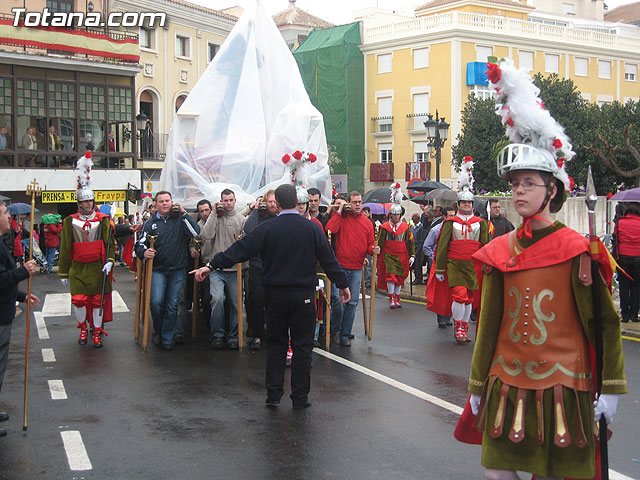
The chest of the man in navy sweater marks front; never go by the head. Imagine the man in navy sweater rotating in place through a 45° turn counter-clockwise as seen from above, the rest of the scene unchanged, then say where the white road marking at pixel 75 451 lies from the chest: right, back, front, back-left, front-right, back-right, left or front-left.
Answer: left

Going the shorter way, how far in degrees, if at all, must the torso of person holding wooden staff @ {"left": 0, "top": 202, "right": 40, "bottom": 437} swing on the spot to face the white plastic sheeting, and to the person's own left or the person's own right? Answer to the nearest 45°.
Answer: approximately 45° to the person's own left

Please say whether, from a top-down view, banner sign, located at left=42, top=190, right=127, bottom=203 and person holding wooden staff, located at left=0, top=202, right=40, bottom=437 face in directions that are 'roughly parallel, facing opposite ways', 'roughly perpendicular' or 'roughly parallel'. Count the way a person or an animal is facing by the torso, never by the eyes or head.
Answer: roughly perpendicular

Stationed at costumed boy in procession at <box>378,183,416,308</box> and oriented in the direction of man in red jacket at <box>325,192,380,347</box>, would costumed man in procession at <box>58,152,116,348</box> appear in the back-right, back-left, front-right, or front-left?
front-right

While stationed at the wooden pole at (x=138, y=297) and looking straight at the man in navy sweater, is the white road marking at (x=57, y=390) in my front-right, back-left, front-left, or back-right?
front-right

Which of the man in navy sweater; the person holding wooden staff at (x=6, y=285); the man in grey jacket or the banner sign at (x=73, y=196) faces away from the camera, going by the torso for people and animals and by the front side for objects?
the man in navy sweater

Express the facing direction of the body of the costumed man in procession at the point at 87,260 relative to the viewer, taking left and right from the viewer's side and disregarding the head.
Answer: facing the viewer

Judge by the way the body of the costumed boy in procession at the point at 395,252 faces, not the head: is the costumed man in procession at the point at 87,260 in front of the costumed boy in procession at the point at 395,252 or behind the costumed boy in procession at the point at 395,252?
in front

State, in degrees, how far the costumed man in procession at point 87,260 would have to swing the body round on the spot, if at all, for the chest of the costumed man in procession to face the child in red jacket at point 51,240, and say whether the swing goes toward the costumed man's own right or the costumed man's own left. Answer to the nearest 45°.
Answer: approximately 180°

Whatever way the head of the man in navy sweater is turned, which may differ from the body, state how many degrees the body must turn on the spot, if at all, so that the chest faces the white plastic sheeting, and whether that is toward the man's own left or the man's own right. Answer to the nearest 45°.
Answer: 0° — they already face it

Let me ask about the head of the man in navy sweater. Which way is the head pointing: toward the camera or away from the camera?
away from the camera

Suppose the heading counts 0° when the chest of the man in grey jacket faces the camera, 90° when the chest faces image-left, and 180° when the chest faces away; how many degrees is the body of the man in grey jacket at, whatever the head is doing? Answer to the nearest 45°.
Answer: approximately 0°

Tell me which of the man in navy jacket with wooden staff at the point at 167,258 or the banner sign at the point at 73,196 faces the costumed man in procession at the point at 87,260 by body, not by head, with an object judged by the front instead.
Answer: the banner sign

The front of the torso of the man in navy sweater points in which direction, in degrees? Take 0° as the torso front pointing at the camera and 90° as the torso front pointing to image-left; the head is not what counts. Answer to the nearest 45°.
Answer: approximately 180°
